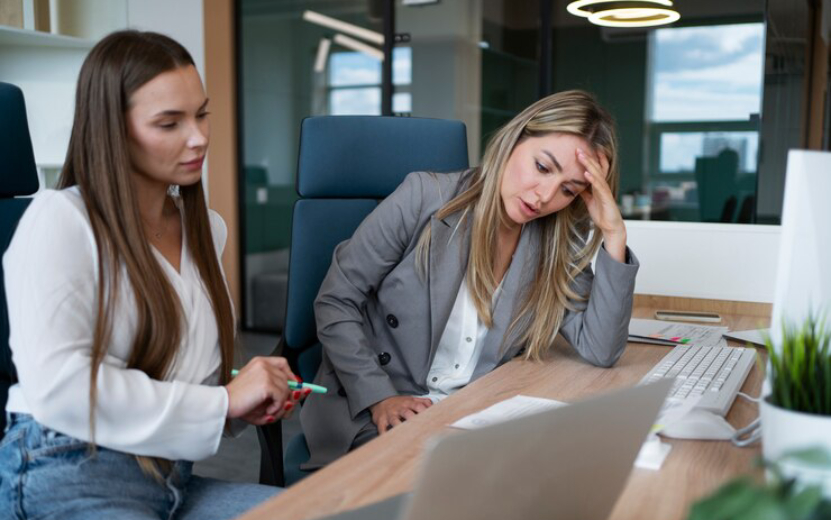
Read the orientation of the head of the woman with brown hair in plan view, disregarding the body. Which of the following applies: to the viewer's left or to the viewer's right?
to the viewer's right

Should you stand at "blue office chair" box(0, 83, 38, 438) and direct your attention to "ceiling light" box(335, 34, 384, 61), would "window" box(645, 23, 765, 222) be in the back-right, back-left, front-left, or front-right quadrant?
front-right

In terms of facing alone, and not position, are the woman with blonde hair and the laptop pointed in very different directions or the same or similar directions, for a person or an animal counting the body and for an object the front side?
very different directions

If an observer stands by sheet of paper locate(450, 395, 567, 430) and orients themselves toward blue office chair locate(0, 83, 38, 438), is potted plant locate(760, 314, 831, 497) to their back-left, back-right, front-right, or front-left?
back-left

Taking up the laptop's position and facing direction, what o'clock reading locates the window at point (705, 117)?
The window is roughly at 2 o'clock from the laptop.

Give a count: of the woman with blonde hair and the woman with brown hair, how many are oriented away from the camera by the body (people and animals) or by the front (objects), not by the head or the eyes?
0

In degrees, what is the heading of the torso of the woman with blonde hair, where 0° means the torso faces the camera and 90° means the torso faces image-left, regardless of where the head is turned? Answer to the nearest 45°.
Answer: approximately 315°

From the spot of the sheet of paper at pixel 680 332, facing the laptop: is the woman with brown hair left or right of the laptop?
right

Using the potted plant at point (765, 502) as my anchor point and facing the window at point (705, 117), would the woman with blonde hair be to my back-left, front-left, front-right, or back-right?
front-left

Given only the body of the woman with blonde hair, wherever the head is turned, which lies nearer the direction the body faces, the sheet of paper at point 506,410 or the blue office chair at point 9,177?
the sheet of paper

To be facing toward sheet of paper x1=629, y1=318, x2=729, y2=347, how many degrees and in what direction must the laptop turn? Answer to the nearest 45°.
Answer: approximately 45° to its right

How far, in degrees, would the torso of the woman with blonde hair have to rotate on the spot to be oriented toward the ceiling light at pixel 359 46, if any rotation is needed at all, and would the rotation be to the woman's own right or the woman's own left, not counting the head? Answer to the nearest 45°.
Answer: approximately 135° to the woman's own left
